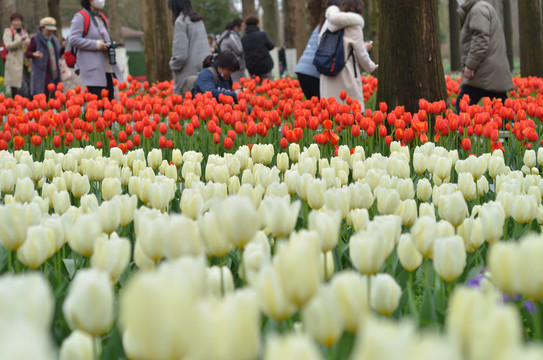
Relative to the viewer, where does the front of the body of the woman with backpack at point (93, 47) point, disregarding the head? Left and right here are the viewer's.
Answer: facing the viewer and to the right of the viewer

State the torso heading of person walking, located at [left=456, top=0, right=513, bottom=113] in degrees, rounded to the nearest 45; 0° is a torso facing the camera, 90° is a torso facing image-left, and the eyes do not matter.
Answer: approximately 90°

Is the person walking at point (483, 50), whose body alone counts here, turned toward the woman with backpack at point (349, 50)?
yes

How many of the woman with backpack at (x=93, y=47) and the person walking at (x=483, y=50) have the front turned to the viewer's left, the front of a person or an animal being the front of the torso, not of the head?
1

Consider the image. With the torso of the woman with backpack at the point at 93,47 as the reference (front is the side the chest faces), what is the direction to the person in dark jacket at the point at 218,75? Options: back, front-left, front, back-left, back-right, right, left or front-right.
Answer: front

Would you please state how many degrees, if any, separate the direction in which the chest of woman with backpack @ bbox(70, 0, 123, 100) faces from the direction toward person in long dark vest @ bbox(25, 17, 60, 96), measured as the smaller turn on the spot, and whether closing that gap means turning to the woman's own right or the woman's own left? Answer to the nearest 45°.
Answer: approximately 135° to the woman's own left

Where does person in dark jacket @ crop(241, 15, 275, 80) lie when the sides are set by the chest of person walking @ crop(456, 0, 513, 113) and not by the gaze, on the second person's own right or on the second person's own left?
on the second person's own right

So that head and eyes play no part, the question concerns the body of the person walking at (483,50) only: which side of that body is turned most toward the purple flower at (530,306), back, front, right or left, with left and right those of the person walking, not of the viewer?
left

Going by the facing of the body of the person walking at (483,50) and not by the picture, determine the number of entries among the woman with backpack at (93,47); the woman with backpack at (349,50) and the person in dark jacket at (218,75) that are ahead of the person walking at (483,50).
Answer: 3

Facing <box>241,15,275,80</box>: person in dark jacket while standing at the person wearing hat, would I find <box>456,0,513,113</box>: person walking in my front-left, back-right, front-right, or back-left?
front-right

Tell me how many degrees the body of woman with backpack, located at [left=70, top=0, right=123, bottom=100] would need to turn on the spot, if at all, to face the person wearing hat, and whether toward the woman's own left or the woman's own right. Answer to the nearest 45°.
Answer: approximately 135° to the woman's own left
